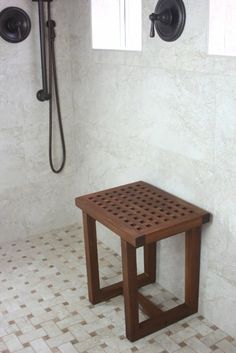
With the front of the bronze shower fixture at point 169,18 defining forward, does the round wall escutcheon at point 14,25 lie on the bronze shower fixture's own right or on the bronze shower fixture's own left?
on the bronze shower fixture's own right

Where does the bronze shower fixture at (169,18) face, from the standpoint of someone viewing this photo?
facing the viewer and to the left of the viewer

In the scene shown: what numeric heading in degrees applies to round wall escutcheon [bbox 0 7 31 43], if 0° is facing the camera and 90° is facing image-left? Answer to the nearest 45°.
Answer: approximately 0°

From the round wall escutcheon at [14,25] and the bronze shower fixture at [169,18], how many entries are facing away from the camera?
0

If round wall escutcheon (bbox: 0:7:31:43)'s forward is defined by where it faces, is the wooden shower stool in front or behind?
in front

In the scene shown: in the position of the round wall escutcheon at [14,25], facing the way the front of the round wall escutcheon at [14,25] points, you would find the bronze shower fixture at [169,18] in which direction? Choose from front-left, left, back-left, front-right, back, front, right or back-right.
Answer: front-left
